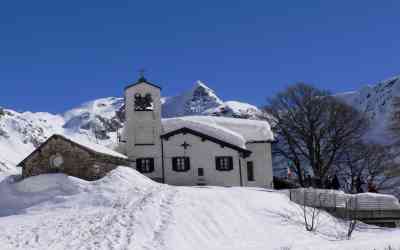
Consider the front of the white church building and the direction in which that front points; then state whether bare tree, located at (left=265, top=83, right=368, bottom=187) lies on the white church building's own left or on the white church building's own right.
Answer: on the white church building's own left

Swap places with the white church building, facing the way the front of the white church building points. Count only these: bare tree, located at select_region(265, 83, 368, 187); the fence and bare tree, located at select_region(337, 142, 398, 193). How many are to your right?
0

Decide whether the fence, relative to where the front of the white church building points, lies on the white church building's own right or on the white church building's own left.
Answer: on the white church building's own left

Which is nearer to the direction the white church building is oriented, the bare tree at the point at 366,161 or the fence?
the fence

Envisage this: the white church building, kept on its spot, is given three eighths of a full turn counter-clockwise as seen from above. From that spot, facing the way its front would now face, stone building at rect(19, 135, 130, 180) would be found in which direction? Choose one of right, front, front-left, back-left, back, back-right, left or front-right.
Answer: back

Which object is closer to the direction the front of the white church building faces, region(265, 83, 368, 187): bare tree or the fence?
the fence

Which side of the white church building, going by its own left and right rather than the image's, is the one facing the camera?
front

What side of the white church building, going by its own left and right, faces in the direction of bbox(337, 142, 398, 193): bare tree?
left
